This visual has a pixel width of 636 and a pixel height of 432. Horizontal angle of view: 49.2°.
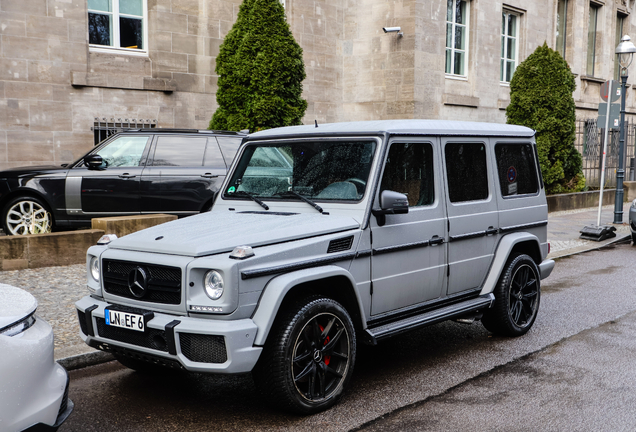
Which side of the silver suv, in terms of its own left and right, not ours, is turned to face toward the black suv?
right

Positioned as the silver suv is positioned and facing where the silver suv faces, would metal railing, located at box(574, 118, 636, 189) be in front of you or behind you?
behind

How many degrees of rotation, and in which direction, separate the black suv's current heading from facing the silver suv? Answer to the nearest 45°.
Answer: approximately 90° to its left

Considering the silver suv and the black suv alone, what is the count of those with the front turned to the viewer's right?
0

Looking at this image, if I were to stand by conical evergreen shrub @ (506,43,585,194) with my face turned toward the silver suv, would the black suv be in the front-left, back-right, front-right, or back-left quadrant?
front-right

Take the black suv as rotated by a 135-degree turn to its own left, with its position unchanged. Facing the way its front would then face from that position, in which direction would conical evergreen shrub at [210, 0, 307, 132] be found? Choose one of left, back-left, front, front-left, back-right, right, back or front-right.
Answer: left

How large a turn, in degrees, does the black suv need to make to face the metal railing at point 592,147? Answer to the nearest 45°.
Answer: approximately 135° to its right

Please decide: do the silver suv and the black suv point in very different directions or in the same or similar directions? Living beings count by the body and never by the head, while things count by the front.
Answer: same or similar directions

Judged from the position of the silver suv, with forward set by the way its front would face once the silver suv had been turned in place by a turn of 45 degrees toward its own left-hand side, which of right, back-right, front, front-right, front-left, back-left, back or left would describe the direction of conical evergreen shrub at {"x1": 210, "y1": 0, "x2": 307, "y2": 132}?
back

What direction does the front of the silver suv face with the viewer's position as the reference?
facing the viewer and to the left of the viewer

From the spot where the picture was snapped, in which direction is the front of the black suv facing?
facing to the left of the viewer
